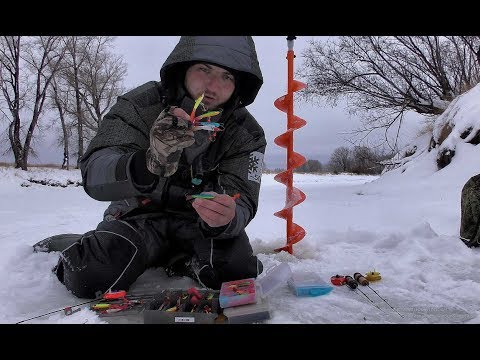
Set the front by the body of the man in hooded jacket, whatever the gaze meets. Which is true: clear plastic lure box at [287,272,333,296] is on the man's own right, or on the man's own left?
on the man's own left

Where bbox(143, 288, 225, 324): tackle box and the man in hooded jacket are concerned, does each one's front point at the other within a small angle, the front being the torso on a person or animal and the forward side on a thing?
no

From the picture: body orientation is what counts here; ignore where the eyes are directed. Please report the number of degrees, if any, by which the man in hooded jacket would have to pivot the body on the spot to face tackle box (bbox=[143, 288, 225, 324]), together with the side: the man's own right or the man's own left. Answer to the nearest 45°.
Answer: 0° — they already face it

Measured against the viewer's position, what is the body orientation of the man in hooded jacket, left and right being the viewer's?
facing the viewer

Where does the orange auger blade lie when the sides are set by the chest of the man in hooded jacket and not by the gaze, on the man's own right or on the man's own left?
on the man's own left

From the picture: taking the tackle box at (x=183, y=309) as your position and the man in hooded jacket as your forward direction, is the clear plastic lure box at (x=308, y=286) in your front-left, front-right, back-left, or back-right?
front-right

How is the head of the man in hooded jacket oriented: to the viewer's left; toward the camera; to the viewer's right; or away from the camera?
toward the camera

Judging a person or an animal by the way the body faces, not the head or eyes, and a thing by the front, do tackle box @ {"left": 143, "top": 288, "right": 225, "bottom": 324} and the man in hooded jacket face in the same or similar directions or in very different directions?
same or similar directions

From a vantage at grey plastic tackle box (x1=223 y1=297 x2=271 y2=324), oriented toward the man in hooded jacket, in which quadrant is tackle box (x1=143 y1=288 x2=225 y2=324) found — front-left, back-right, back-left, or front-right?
front-left

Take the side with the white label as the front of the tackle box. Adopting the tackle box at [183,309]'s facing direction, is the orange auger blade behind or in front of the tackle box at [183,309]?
behind
